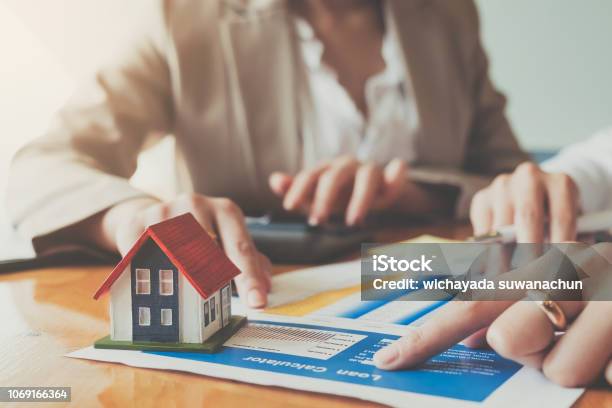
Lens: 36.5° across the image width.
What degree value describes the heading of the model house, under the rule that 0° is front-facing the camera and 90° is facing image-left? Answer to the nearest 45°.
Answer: approximately 0°

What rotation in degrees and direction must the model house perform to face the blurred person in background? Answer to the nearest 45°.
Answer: approximately 180°
